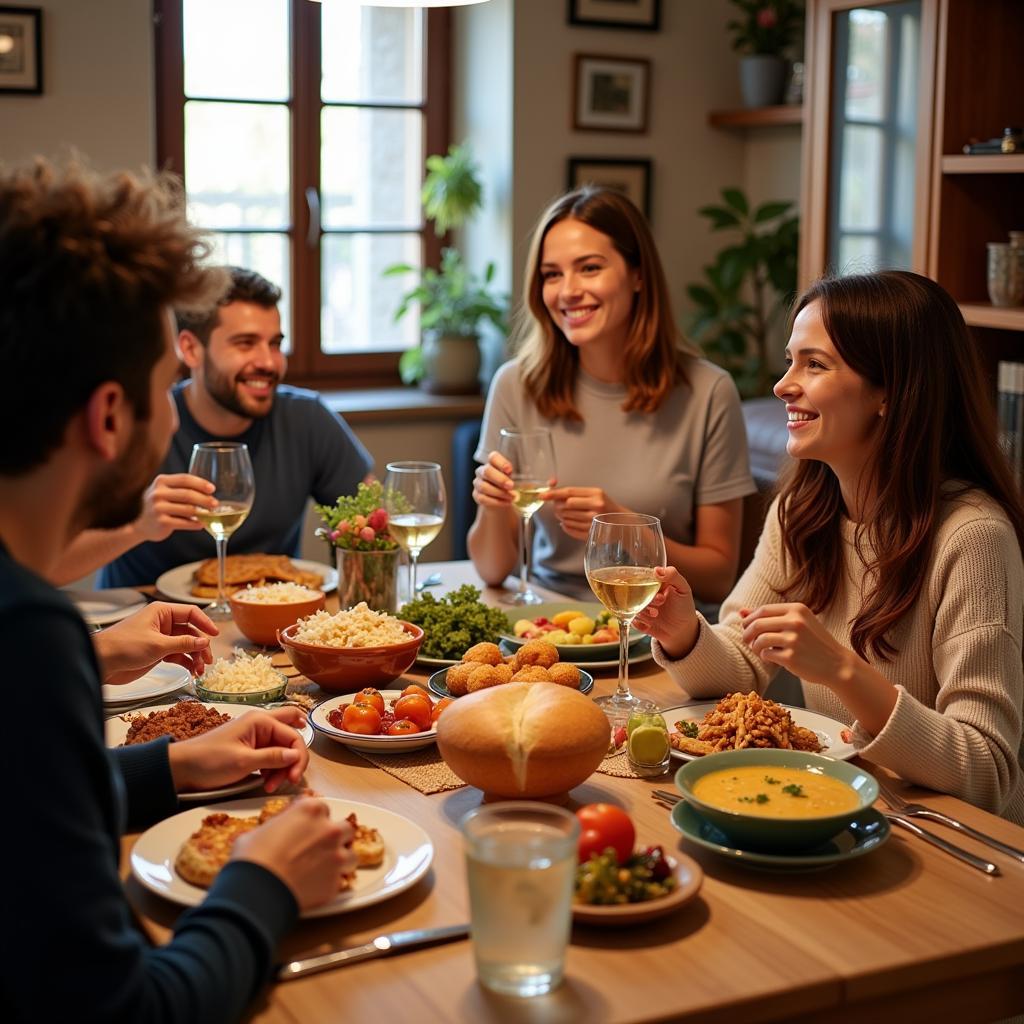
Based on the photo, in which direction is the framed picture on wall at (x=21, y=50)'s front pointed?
toward the camera

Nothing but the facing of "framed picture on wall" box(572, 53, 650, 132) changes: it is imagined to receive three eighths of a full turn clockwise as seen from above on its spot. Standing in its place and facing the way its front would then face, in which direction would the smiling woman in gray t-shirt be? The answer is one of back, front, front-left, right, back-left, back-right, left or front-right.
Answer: back-left

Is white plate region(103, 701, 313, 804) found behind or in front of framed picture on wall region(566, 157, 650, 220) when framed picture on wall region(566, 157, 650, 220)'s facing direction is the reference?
in front

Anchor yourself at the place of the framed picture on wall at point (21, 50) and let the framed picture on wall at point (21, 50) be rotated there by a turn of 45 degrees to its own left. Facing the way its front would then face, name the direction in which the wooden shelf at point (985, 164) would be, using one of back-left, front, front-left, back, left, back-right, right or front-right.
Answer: front

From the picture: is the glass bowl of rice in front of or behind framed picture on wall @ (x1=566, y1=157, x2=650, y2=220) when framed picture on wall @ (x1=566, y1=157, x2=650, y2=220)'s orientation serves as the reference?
in front

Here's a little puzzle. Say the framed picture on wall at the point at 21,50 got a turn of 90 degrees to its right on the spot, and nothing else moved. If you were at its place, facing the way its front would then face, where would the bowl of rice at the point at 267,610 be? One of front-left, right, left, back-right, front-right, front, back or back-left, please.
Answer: left

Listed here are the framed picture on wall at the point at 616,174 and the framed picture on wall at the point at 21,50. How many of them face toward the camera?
2

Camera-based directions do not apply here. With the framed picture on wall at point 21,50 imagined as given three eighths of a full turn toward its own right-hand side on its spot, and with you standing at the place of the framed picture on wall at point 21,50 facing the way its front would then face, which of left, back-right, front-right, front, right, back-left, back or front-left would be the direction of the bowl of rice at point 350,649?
back-left

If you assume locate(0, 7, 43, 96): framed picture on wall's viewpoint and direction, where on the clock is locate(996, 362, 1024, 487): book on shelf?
The book on shelf is roughly at 10 o'clock from the framed picture on wall.

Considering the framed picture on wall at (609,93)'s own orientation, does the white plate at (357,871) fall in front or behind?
in front

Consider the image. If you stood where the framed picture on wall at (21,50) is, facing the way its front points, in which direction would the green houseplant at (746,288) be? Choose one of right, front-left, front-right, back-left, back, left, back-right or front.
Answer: left

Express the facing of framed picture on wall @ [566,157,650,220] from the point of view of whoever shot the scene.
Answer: facing the viewer

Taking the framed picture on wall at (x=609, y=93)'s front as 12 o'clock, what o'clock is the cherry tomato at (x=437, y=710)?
The cherry tomato is roughly at 12 o'clock from the framed picture on wall.

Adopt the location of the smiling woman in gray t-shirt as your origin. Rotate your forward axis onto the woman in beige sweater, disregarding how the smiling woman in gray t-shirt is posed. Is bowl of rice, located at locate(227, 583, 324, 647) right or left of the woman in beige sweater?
right

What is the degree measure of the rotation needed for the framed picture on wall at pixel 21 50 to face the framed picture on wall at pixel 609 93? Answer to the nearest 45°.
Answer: approximately 90° to its left

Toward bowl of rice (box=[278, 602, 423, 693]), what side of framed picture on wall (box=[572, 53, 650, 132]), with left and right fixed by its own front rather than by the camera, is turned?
front

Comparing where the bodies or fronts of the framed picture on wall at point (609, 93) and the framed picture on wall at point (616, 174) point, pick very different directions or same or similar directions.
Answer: same or similar directions

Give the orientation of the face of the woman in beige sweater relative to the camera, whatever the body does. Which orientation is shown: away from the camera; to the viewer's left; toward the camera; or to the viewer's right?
to the viewer's left
